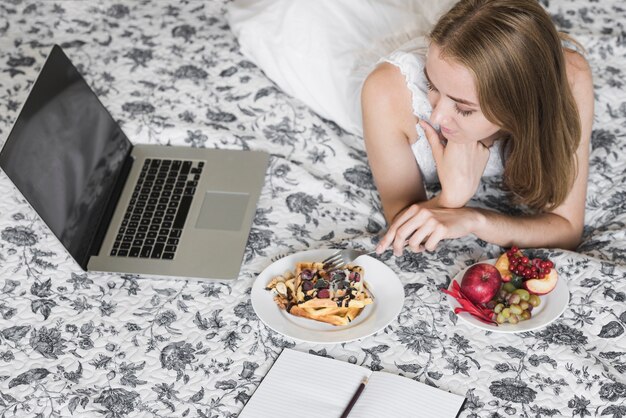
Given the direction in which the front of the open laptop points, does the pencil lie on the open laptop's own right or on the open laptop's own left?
on the open laptop's own right

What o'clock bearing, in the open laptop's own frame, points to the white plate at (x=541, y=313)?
The white plate is roughly at 1 o'clock from the open laptop.

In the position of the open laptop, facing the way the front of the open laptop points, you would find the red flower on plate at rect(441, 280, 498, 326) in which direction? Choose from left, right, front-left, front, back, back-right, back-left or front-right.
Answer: front-right

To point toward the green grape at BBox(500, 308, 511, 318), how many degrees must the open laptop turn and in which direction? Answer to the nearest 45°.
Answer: approximately 45° to its right

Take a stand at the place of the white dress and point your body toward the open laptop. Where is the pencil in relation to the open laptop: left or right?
left

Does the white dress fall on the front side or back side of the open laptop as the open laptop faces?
on the front side

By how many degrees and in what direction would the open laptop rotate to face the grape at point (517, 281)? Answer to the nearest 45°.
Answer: approximately 45° to its right

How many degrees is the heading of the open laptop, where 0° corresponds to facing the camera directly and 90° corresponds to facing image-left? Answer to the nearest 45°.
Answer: approximately 270°

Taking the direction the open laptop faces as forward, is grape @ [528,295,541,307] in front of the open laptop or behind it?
in front
